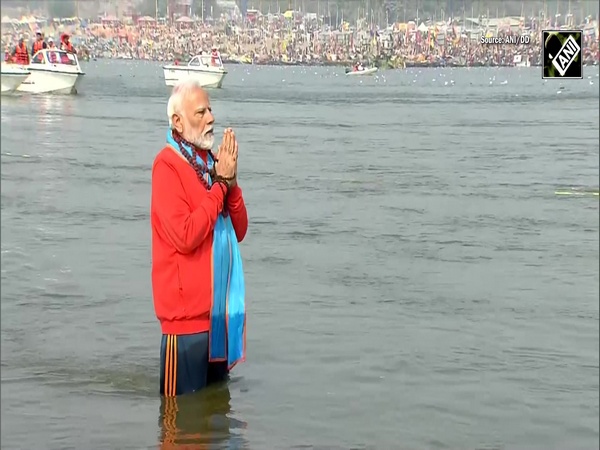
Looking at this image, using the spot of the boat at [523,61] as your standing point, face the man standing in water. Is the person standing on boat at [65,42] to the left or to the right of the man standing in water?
right

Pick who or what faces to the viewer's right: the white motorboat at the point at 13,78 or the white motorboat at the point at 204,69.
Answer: the white motorboat at the point at 13,78

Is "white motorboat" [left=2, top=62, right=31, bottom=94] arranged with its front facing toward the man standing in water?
no

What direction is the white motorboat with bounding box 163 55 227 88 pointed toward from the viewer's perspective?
to the viewer's left

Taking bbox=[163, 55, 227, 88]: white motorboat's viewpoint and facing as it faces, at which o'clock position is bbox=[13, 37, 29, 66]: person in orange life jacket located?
The person in orange life jacket is roughly at 1 o'clock from the white motorboat.

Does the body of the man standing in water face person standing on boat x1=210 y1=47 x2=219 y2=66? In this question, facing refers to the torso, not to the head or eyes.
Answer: no

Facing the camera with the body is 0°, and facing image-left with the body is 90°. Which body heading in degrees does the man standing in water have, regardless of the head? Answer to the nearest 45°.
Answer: approximately 315°
